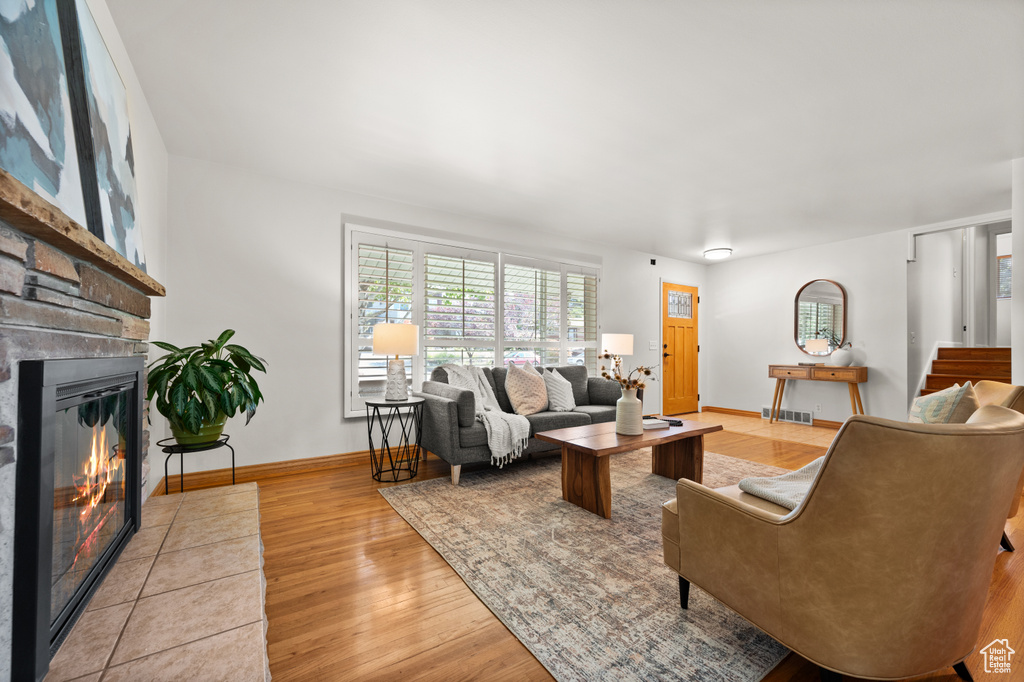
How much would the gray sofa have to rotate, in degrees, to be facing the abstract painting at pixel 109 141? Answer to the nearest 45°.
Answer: approximately 90° to its right

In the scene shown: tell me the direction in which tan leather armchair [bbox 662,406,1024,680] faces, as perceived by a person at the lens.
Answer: facing away from the viewer and to the left of the viewer

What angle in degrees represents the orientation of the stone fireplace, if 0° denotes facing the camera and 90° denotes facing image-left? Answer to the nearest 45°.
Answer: approximately 270°

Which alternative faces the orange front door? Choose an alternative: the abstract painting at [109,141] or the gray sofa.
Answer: the abstract painting

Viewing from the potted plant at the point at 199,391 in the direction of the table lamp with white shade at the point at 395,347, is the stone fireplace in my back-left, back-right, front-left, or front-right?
back-right

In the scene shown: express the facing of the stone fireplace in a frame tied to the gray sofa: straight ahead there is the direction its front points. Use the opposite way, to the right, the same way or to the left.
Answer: to the left

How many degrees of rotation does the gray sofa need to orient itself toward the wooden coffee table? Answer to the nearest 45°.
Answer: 0° — it already faces it

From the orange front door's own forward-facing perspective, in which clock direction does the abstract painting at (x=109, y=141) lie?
The abstract painting is roughly at 2 o'clock from the orange front door.

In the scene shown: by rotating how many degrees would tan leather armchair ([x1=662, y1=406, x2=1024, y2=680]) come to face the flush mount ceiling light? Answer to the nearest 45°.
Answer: approximately 45° to its right

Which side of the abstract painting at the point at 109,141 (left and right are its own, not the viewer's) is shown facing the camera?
right
